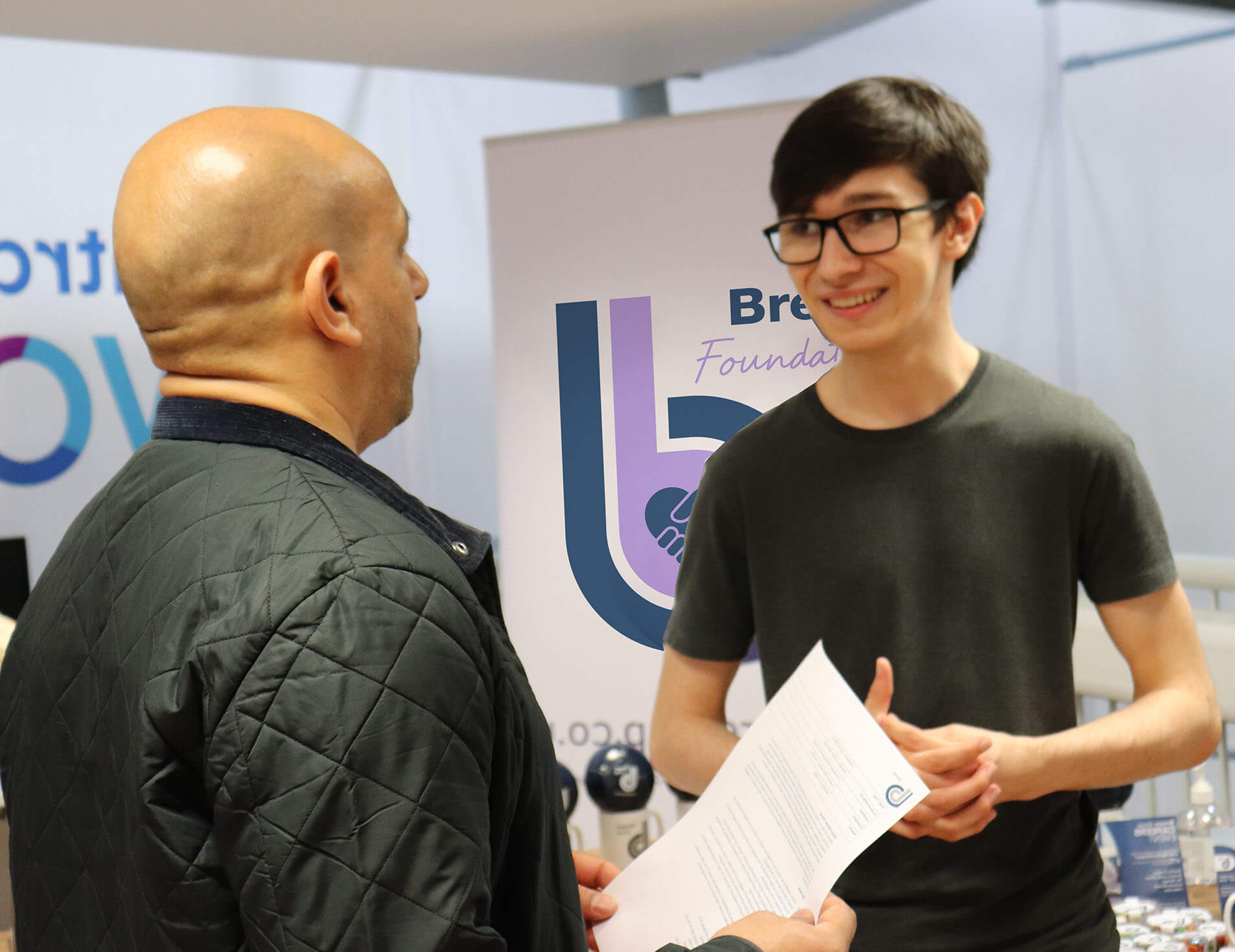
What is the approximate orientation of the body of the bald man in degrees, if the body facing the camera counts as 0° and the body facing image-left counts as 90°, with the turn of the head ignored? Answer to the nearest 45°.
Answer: approximately 225°

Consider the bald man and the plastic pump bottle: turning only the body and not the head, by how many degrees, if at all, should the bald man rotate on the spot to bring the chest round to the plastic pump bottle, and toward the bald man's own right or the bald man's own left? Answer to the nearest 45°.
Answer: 0° — they already face it

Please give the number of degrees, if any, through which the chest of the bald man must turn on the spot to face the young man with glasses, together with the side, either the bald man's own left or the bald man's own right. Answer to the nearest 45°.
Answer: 0° — they already face them

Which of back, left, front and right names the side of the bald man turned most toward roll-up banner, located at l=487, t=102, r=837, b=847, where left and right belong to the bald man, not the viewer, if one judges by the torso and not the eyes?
front

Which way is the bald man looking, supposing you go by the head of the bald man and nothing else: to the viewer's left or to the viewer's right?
to the viewer's right

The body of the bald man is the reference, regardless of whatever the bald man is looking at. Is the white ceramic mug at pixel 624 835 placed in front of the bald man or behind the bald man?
in front

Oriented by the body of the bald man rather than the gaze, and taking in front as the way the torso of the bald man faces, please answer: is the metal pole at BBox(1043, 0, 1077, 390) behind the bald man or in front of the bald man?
in front
